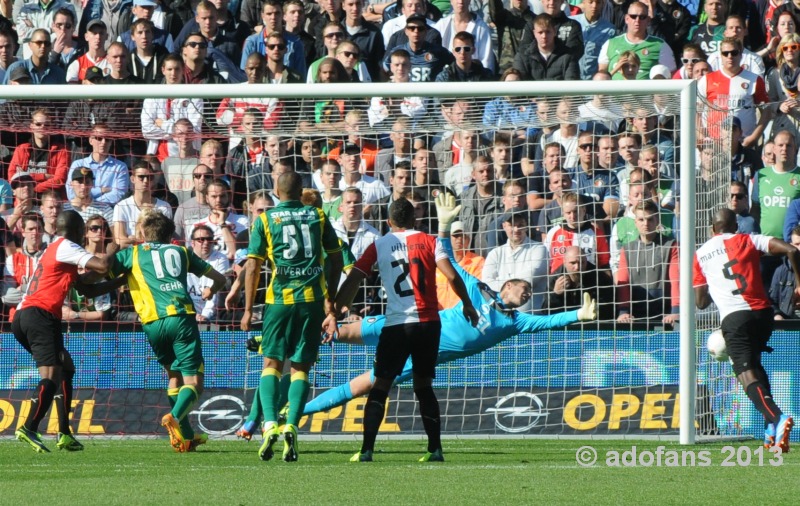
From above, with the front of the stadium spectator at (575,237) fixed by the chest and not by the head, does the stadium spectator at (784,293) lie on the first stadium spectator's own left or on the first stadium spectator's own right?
on the first stadium spectator's own left

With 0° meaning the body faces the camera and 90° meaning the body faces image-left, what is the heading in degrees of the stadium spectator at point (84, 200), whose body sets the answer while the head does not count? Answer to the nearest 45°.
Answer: approximately 0°

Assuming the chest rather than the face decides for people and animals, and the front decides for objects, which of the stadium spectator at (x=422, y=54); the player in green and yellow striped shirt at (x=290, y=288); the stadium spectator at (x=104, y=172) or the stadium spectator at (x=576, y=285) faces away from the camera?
the player in green and yellow striped shirt

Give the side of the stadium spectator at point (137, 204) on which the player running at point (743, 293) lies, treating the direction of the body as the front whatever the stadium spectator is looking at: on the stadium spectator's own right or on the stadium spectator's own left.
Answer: on the stadium spectator's own left

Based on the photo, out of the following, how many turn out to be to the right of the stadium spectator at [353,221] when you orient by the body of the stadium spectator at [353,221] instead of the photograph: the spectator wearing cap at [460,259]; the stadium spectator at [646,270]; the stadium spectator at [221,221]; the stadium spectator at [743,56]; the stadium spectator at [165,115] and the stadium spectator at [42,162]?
3

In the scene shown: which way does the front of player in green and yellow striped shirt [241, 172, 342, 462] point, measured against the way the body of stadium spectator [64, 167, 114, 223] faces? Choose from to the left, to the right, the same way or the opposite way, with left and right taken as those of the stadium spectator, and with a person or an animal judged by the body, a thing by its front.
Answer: the opposite way

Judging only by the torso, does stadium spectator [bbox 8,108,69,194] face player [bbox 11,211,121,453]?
yes

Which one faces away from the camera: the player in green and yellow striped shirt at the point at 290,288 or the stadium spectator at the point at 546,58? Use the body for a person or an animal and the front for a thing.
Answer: the player in green and yellow striped shirt
